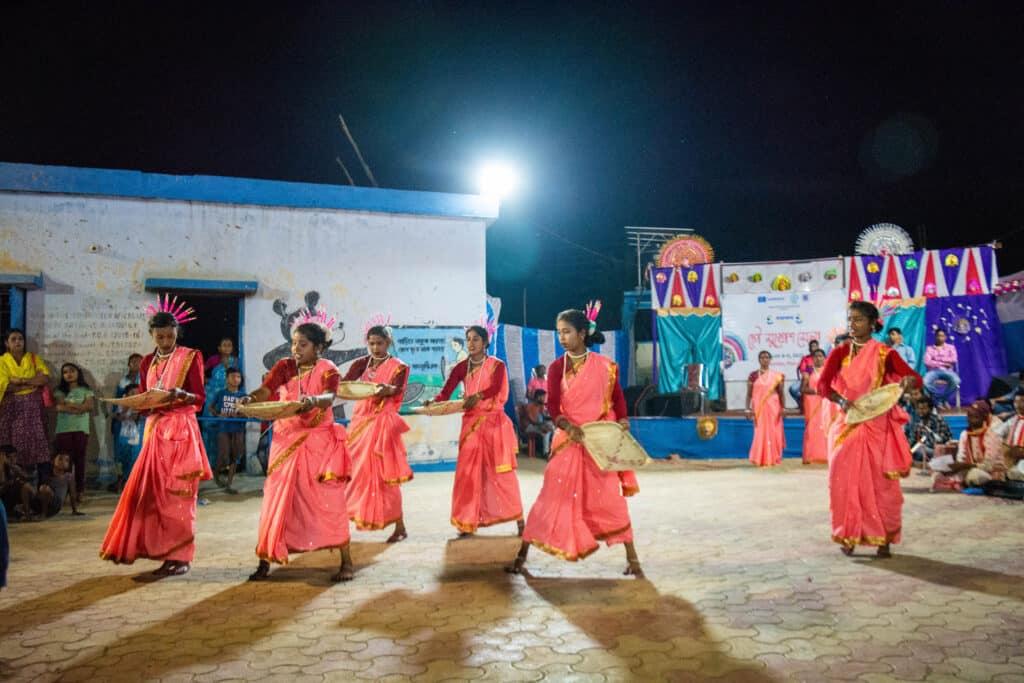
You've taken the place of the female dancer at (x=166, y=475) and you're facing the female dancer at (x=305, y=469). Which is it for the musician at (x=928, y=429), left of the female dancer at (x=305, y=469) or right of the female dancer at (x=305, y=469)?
left

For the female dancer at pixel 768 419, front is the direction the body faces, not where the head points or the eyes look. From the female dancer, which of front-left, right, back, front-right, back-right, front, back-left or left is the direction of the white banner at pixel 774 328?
back

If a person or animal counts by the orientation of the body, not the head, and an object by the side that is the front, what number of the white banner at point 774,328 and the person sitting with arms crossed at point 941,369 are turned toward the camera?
2

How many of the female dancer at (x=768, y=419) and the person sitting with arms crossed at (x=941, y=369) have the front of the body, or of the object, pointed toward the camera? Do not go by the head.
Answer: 2

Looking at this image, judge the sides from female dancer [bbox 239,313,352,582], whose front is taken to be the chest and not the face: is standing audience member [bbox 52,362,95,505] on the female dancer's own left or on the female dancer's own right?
on the female dancer's own right

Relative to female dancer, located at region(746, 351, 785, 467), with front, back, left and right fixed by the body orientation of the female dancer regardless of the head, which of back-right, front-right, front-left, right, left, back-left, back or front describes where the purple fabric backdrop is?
back-left

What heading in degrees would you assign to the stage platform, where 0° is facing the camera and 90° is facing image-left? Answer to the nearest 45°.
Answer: approximately 0°

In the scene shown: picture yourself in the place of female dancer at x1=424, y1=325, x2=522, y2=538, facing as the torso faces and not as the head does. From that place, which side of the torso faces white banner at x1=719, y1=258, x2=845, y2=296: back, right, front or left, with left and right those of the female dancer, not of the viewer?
back

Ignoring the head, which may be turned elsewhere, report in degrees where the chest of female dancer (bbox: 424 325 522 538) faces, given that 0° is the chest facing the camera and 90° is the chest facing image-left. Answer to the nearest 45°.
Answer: approximately 45°

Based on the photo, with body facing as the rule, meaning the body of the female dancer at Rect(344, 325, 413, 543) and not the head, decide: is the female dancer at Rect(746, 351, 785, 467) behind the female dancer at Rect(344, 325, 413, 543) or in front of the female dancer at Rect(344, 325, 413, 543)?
behind
